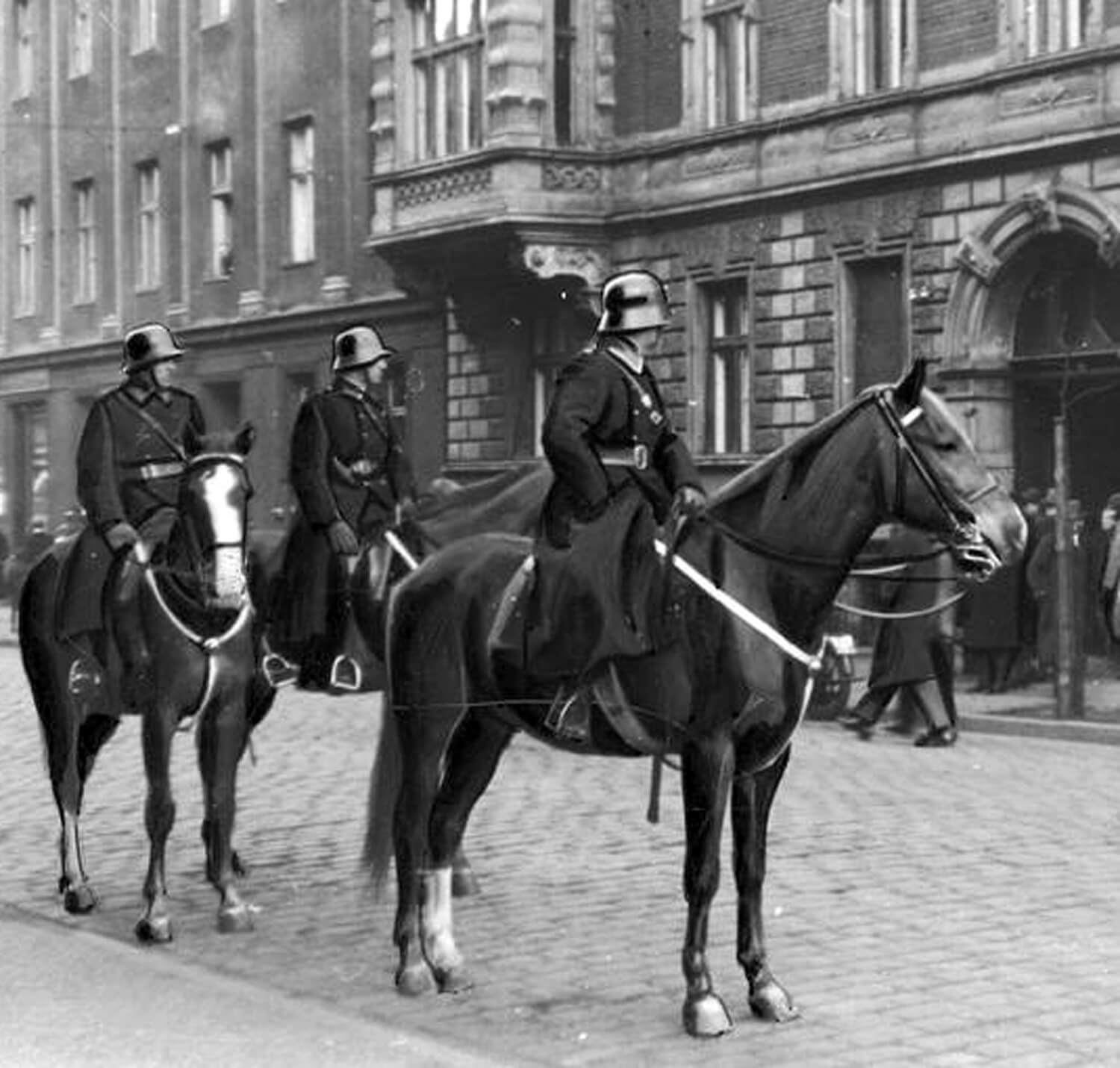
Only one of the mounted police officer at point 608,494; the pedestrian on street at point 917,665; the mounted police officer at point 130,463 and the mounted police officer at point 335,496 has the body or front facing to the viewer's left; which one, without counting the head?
the pedestrian on street

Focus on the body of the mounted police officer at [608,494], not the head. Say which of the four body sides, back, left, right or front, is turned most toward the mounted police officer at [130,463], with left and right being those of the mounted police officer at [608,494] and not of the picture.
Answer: back

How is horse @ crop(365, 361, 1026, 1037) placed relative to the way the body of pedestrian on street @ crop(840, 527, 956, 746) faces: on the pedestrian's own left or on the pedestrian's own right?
on the pedestrian's own left

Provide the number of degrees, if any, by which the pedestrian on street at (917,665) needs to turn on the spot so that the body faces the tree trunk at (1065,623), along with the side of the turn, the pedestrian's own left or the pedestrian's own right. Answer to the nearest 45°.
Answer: approximately 135° to the pedestrian's own right

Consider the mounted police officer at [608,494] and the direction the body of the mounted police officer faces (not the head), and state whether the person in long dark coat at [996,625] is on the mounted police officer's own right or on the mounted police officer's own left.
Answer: on the mounted police officer's own left

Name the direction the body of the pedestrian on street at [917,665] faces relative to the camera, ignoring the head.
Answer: to the viewer's left

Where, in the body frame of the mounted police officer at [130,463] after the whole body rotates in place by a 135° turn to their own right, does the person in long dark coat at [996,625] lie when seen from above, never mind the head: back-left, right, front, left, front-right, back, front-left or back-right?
back-right
